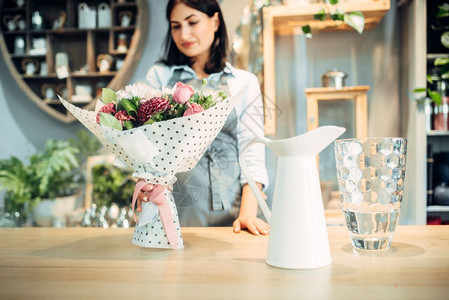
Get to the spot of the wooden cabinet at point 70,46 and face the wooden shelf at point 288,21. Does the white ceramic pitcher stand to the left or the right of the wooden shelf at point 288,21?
right

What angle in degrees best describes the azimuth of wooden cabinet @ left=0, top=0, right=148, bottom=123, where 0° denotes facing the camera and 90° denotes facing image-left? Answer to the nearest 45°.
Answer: approximately 0°

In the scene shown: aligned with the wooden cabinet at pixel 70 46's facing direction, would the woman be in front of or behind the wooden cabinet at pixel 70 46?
in front

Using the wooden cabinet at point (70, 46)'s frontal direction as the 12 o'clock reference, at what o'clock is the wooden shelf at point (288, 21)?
The wooden shelf is roughly at 10 o'clock from the wooden cabinet.

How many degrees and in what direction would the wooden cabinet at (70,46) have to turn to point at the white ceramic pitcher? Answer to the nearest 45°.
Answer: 0° — it already faces it
